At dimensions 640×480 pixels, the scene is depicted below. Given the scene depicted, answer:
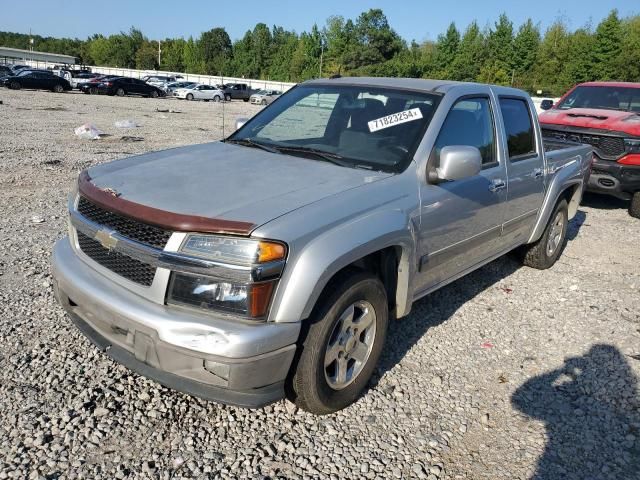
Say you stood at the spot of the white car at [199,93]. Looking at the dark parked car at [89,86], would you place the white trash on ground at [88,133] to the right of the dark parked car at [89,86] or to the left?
left

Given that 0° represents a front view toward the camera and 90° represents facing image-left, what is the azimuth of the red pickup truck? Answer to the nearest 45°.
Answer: approximately 45°

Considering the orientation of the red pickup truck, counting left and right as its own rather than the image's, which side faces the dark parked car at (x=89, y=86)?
right

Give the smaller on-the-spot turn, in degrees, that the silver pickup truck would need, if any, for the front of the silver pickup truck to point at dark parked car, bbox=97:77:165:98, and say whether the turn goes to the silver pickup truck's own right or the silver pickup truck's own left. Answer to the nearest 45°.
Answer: approximately 135° to the silver pickup truck's own right

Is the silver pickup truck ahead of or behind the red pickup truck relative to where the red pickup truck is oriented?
ahead

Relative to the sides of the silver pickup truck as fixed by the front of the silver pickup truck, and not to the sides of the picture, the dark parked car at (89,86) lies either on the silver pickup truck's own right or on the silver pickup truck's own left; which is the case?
on the silver pickup truck's own right

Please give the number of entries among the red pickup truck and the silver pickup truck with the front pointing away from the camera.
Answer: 0

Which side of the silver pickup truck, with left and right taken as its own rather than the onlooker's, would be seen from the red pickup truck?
back

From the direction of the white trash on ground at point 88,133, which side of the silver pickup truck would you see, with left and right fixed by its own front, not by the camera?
right

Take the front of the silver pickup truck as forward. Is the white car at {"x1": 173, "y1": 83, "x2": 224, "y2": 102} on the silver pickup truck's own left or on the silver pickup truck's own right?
on the silver pickup truck's own right

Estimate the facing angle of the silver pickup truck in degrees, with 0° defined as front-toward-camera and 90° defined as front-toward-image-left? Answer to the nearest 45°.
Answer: approximately 45°

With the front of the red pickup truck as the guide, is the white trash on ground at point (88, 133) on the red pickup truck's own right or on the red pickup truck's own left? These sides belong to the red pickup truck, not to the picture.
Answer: on the red pickup truck's own right
